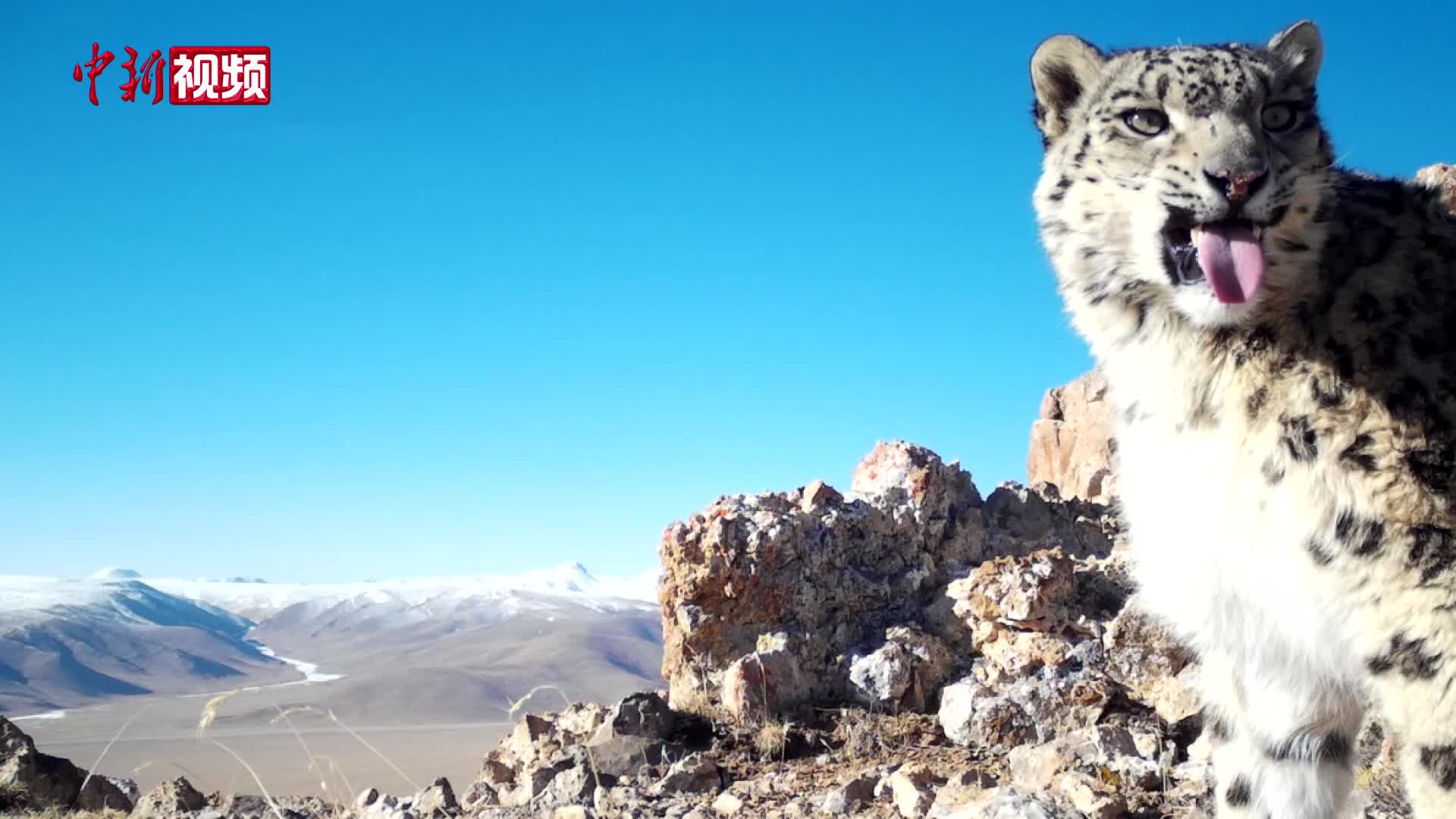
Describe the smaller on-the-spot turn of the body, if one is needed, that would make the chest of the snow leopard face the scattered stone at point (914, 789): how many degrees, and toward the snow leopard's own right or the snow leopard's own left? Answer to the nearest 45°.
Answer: approximately 90° to the snow leopard's own right

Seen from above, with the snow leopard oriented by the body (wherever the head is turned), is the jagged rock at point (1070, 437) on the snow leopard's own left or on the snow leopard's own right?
on the snow leopard's own right

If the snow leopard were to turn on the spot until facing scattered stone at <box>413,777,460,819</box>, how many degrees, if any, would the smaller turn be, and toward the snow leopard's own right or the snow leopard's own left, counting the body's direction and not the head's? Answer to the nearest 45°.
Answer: approximately 90° to the snow leopard's own right

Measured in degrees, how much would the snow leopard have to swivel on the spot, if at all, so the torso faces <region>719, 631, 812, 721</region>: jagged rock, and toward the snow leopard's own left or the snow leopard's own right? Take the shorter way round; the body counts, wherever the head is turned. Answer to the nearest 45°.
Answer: approximately 90° to the snow leopard's own right

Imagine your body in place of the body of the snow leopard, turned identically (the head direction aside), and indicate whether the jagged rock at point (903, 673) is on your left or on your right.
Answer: on your right

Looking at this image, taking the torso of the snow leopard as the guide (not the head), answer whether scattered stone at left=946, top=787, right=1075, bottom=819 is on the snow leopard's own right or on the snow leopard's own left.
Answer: on the snow leopard's own right

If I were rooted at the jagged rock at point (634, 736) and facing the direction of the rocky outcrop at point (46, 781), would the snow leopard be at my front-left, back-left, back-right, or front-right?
back-left

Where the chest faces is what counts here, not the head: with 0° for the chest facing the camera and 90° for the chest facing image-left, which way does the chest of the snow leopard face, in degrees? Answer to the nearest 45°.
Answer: approximately 45°

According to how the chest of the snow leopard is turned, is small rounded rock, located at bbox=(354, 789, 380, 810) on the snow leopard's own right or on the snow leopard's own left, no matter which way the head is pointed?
on the snow leopard's own right

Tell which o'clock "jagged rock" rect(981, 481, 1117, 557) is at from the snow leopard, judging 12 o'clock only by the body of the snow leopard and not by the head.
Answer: The jagged rock is roughly at 4 o'clock from the snow leopard.

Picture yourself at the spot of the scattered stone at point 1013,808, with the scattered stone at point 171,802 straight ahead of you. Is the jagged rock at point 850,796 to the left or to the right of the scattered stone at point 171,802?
right

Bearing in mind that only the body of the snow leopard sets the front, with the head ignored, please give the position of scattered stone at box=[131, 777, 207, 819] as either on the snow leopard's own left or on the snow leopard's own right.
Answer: on the snow leopard's own right
